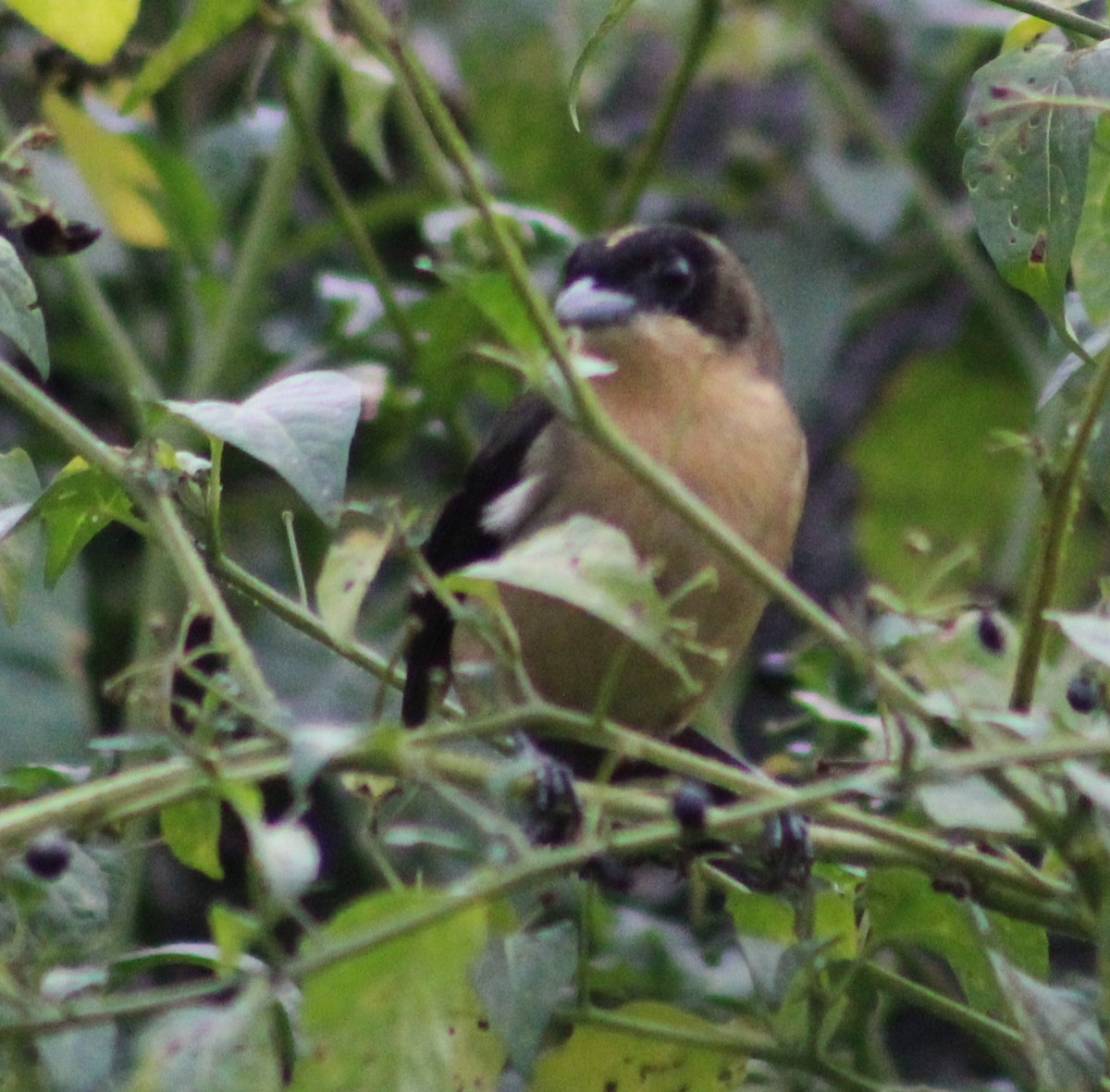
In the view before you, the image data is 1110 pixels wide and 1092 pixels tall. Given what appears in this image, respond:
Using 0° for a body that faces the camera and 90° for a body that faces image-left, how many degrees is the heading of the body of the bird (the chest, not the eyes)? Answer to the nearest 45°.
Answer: approximately 315°

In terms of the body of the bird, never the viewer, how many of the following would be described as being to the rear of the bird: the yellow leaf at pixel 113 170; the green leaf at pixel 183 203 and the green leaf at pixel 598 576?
2

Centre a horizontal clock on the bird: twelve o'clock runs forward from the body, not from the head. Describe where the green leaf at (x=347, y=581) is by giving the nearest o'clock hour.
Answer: The green leaf is roughly at 2 o'clock from the bird.

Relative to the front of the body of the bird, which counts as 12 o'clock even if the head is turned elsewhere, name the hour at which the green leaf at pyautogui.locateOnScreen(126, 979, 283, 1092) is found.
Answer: The green leaf is roughly at 2 o'clock from the bird.

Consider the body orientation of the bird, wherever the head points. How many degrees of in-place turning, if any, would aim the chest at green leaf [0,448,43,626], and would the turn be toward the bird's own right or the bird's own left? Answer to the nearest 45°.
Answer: approximately 90° to the bird's own right

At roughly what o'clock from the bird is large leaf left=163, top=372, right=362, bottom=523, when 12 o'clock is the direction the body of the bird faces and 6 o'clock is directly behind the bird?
The large leaf is roughly at 2 o'clock from the bird.

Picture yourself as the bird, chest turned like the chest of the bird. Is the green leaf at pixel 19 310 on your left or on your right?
on your right

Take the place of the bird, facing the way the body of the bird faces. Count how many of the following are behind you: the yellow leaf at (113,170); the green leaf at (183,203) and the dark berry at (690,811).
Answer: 2

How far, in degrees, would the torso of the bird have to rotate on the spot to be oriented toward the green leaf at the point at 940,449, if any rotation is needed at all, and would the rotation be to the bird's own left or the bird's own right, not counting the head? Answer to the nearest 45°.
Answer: approximately 90° to the bird's own left
